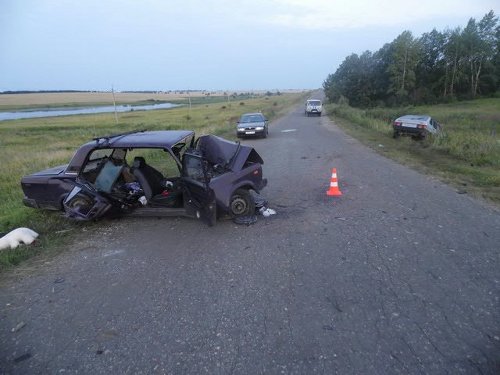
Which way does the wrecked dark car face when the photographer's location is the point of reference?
facing to the right of the viewer

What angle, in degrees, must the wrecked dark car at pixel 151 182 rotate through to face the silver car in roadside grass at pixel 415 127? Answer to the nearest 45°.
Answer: approximately 45° to its left
